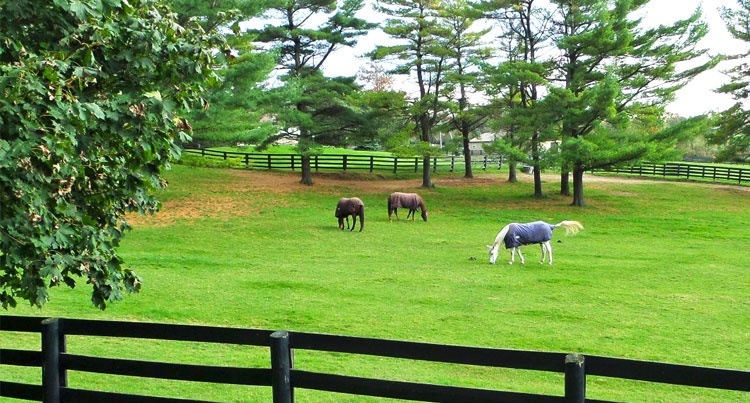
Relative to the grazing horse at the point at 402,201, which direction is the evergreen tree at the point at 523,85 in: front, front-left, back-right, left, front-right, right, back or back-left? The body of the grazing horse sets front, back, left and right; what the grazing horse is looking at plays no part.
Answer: front-left

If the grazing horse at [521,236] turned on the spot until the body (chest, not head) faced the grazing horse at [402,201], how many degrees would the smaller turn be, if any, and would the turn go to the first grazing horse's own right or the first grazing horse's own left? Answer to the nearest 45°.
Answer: approximately 45° to the first grazing horse's own right

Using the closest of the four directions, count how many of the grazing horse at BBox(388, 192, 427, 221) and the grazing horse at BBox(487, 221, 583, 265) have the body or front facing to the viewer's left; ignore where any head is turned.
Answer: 1

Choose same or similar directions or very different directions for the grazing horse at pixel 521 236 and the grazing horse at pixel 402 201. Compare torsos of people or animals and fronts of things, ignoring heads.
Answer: very different directions

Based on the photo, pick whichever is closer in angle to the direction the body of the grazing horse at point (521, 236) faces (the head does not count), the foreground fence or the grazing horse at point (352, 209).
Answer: the grazing horse

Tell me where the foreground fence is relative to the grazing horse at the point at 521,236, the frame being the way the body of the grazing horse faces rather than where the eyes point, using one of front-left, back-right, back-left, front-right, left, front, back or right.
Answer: left

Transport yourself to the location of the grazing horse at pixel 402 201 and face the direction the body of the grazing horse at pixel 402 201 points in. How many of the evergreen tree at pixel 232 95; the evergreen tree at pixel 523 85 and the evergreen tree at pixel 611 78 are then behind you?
1

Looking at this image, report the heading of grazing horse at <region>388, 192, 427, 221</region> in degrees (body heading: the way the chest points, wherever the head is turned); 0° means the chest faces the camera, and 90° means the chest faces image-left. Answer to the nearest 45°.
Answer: approximately 270°

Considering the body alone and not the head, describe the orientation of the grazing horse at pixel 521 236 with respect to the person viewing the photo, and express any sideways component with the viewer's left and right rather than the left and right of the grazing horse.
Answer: facing to the left of the viewer
